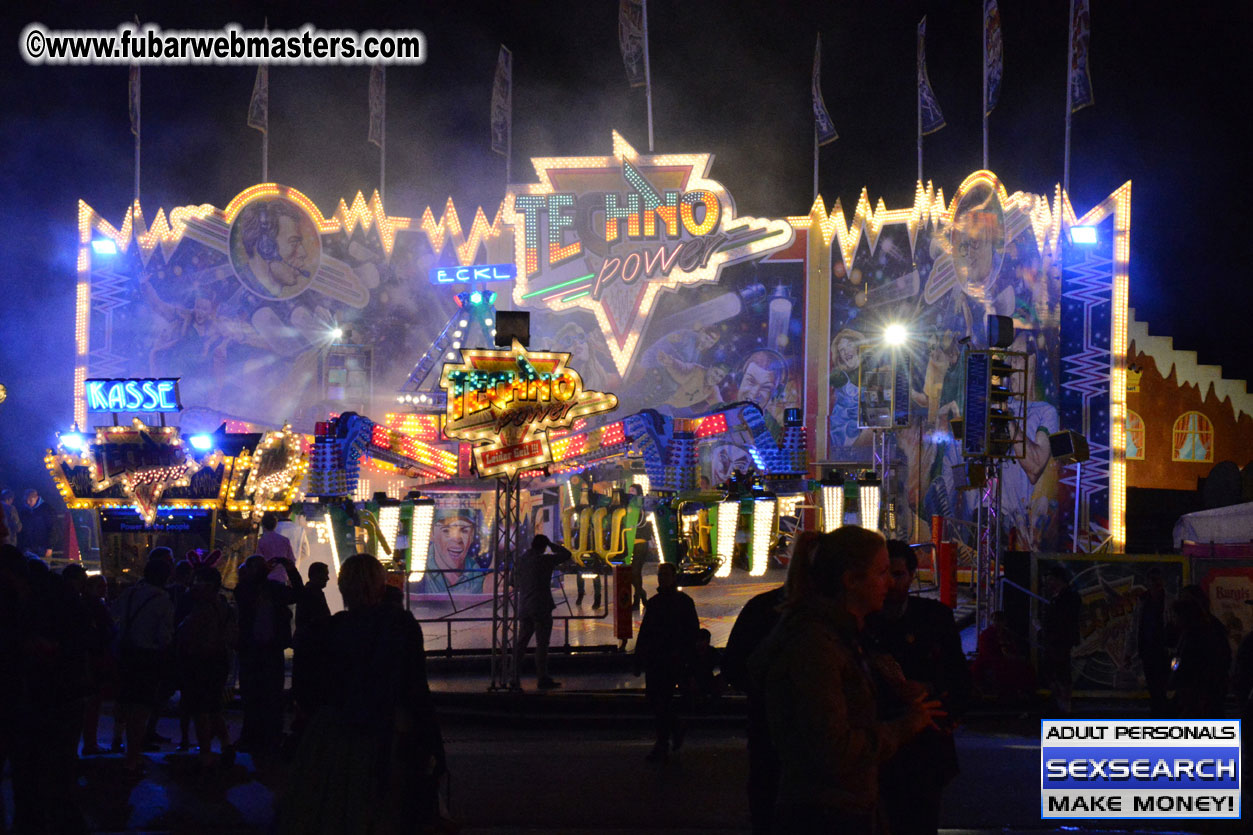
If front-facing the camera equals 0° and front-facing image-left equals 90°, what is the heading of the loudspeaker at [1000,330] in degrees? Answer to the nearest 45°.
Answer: approximately 45°

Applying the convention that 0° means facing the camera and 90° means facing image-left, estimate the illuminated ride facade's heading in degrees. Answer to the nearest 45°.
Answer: approximately 0°

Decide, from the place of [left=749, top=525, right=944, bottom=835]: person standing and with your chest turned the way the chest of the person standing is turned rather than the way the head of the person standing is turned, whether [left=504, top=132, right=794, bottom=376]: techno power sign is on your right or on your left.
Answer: on your left

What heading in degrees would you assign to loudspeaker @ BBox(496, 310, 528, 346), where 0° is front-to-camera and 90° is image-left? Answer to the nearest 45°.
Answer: approximately 0°

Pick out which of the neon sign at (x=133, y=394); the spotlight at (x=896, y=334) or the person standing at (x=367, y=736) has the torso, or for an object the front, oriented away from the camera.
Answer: the person standing

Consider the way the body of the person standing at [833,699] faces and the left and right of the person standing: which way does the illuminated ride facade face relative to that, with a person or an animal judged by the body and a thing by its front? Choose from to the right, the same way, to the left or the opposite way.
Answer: to the right

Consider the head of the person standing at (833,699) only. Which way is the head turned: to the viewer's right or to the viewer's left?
to the viewer's right

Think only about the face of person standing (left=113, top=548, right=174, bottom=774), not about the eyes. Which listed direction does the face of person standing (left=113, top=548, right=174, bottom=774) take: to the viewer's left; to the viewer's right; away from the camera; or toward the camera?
away from the camera

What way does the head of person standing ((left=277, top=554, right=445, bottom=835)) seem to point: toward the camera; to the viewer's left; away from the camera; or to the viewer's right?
away from the camera

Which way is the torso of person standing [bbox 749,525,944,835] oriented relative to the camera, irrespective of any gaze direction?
to the viewer's right
